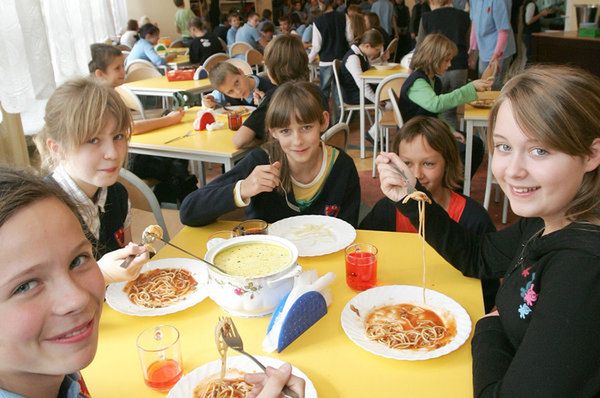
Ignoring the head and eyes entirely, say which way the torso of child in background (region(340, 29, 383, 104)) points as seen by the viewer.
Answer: to the viewer's right

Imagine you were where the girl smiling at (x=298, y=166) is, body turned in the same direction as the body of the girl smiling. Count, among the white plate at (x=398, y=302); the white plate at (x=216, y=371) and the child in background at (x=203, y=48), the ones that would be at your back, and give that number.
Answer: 1

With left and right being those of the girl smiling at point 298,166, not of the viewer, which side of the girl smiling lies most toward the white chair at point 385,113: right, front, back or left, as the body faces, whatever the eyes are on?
back

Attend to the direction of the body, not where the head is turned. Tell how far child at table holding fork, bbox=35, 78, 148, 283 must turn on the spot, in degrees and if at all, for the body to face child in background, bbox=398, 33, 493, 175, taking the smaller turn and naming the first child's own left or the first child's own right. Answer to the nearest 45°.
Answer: approximately 90° to the first child's own left

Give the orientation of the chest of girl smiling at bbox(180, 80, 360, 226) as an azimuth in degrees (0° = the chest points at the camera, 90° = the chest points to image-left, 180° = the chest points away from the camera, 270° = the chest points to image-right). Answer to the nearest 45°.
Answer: approximately 0°

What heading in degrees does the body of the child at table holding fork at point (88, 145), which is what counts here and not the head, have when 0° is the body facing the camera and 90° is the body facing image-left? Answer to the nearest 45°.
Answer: approximately 315°

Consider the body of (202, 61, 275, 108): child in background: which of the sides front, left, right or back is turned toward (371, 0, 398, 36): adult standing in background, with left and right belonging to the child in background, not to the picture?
back

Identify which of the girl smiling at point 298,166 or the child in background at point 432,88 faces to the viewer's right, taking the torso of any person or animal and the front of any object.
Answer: the child in background

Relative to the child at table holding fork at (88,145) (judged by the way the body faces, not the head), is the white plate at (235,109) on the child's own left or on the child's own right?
on the child's own left

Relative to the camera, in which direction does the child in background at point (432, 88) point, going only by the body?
to the viewer's right
